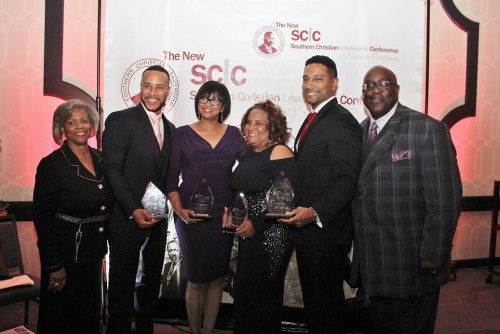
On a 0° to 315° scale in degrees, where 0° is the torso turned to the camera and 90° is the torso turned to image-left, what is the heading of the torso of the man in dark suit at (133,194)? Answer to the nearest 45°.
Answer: approximately 315°

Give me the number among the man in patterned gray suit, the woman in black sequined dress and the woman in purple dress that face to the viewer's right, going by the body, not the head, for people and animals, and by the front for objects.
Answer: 0

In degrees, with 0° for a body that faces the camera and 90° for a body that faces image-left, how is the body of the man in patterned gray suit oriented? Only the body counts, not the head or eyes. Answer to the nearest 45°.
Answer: approximately 45°

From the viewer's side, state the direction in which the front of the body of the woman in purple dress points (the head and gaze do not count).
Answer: toward the camera

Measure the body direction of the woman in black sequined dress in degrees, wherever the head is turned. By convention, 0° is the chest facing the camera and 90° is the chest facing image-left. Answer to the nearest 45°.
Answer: approximately 45°

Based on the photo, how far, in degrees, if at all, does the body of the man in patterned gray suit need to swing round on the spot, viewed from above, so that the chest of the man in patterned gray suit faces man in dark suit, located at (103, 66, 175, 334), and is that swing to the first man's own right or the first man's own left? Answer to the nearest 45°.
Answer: approximately 45° to the first man's own right
